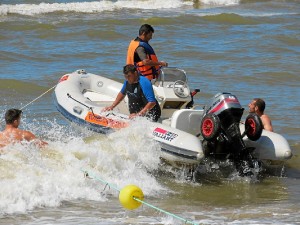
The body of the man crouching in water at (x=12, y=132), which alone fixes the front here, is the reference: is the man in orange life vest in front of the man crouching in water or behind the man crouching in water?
in front

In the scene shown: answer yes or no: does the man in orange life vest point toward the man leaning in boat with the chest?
no

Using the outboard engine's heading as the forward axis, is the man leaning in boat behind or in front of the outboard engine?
in front

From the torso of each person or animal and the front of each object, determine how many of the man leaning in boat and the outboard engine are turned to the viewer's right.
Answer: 0

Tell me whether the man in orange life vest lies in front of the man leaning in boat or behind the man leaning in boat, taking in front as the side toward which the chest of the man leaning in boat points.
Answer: behind

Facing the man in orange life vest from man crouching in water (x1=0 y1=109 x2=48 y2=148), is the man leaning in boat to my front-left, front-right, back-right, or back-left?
front-right

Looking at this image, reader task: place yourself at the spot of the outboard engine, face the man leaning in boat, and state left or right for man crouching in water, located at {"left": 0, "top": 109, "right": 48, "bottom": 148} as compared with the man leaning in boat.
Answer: left

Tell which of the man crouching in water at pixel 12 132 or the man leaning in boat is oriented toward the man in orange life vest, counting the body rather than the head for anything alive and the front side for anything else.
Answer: the man crouching in water

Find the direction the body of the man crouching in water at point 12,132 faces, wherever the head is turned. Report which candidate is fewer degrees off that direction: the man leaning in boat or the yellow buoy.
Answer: the man leaning in boat

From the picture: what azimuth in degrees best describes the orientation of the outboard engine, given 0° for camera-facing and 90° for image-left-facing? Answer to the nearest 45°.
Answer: approximately 135°

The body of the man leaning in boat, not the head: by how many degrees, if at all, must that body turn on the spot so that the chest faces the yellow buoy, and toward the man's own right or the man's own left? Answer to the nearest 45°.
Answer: approximately 45° to the man's own left

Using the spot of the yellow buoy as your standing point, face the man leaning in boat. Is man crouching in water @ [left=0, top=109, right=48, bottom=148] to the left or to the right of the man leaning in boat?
left

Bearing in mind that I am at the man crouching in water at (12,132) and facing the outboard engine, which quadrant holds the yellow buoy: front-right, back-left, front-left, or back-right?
front-right
